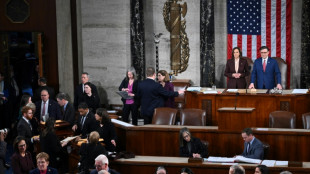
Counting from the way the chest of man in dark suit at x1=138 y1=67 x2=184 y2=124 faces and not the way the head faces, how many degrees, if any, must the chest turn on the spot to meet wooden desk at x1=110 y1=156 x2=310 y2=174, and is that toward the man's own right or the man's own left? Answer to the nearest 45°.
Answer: approximately 135° to the man's own right

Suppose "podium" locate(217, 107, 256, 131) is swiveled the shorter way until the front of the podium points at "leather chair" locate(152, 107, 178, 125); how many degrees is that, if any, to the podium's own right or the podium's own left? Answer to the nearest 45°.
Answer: approximately 135° to the podium's own right

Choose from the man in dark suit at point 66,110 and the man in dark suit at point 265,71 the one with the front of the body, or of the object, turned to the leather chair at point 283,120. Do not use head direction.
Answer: the man in dark suit at point 265,71

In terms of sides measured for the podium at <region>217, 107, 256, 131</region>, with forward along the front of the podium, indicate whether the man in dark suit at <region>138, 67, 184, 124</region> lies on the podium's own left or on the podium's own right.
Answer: on the podium's own right

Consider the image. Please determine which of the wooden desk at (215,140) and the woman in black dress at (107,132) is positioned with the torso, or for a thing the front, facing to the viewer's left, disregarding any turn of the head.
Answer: the woman in black dress

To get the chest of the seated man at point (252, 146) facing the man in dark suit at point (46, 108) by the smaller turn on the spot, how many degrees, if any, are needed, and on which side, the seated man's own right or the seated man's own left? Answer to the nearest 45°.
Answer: approximately 45° to the seated man's own right

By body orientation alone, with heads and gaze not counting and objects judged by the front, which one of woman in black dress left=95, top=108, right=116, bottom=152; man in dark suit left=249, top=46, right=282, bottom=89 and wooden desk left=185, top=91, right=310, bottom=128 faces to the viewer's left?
the woman in black dress

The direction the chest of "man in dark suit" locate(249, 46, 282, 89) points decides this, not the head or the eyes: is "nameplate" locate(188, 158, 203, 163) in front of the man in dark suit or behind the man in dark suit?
in front

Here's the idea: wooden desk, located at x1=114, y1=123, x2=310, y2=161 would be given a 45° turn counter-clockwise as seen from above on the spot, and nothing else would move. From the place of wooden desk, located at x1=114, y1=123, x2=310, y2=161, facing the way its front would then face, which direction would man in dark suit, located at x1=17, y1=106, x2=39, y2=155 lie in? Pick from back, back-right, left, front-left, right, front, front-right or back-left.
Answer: back-right

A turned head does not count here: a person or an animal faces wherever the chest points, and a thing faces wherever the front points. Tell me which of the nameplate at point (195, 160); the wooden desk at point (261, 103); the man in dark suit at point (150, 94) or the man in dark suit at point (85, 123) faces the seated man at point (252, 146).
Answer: the wooden desk

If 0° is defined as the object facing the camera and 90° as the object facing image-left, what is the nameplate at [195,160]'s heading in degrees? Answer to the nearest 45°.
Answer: approximately 0°
